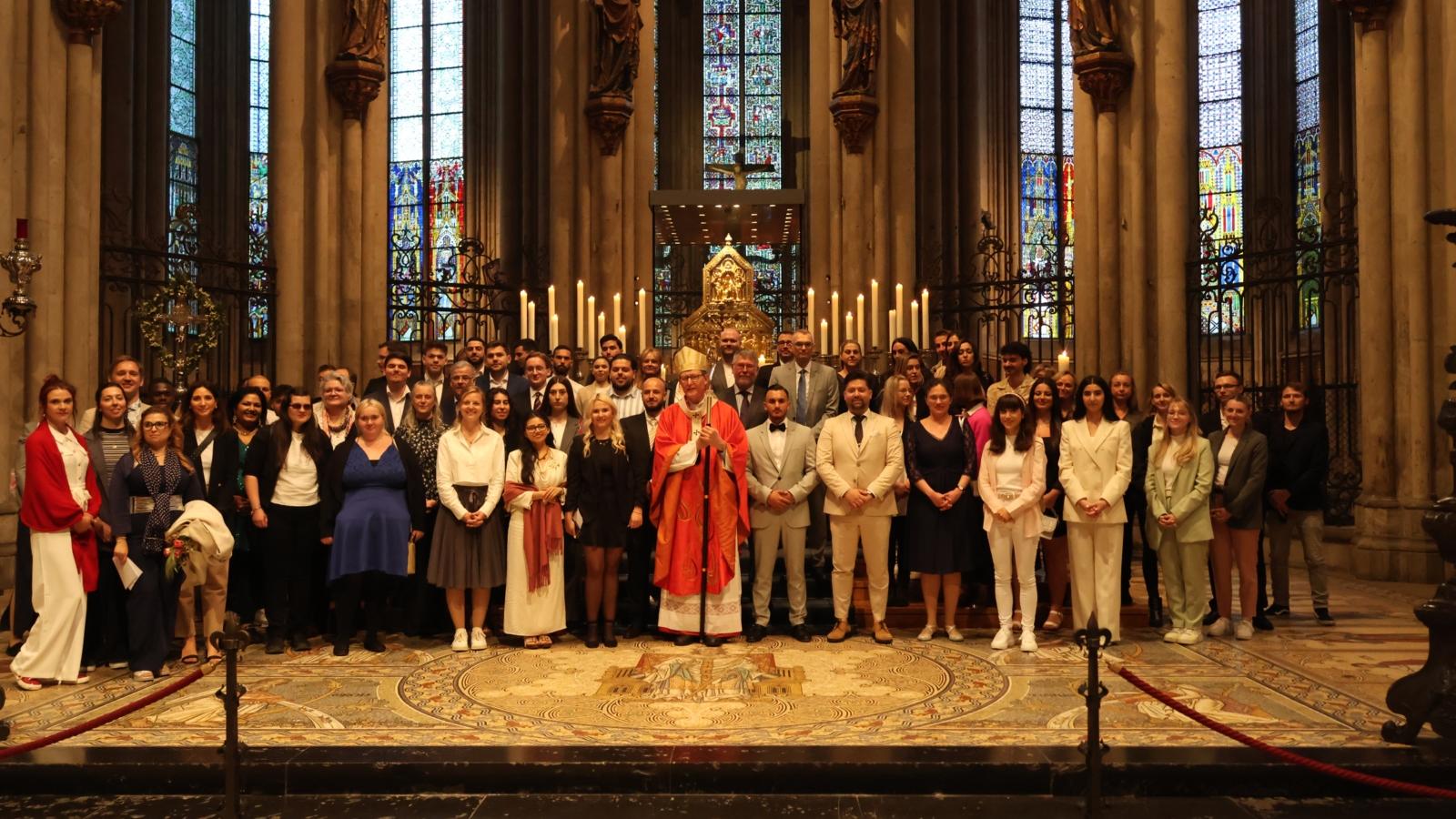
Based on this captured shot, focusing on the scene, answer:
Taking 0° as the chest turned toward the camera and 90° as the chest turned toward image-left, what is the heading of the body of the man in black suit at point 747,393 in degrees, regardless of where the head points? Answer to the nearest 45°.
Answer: approximately 0°

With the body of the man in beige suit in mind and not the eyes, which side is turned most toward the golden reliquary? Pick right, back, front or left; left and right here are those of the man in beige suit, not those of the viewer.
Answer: back

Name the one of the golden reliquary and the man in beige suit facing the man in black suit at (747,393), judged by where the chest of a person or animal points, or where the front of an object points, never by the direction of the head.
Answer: the golden reliquary

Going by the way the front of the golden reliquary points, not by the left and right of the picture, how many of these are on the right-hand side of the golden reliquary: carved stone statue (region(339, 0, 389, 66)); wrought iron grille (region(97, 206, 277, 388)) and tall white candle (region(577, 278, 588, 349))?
3

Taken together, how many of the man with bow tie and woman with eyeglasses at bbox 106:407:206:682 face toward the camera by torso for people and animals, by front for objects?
2
